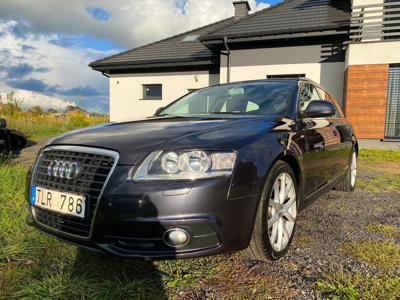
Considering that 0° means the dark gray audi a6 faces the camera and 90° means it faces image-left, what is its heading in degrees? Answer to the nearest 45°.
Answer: approximately 45°
